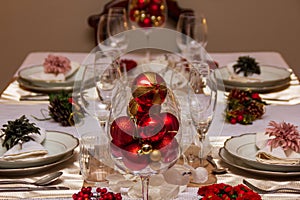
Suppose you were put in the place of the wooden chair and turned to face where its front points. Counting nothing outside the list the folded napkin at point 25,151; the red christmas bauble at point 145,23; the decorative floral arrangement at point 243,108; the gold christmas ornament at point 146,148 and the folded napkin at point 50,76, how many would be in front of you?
5

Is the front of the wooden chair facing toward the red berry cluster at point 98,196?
yes

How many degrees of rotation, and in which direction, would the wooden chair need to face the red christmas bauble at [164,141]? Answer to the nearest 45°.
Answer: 0° — it already faces it

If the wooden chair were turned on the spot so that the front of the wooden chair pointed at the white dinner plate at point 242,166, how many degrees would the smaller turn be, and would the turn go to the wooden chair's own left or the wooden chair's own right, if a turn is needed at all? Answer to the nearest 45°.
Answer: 0° — it already faces it

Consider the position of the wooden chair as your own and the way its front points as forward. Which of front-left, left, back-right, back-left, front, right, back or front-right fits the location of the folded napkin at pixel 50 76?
front

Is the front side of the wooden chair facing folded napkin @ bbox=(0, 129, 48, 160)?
yes

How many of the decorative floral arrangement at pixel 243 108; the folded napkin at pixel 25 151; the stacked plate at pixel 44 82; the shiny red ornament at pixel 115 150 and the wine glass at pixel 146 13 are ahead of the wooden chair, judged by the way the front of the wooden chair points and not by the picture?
5

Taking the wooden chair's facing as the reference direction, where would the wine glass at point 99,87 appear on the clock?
The wine glass is roughly at 12 o'clock from the wooden chair.

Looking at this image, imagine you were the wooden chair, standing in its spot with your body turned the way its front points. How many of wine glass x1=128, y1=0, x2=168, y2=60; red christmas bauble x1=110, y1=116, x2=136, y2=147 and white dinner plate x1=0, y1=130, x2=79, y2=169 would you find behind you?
0

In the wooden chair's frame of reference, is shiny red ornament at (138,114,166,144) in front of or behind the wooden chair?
in front

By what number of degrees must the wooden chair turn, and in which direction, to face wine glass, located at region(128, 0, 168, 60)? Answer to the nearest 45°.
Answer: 0° — it already faces it

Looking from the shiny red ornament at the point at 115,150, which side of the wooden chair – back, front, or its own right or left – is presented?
front

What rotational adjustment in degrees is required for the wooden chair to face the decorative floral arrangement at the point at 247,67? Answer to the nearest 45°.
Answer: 0° — it already faces it

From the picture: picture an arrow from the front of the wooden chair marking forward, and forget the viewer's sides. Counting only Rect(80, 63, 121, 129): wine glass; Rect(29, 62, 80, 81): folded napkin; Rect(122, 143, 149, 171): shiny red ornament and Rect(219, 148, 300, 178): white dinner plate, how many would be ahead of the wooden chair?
4

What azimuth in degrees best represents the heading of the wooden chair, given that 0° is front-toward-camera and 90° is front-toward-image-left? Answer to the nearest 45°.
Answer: approximately 0°

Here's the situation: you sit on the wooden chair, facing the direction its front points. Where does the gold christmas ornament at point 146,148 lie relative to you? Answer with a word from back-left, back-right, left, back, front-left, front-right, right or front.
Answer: front

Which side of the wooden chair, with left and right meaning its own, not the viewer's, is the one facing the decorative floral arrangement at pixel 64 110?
front
